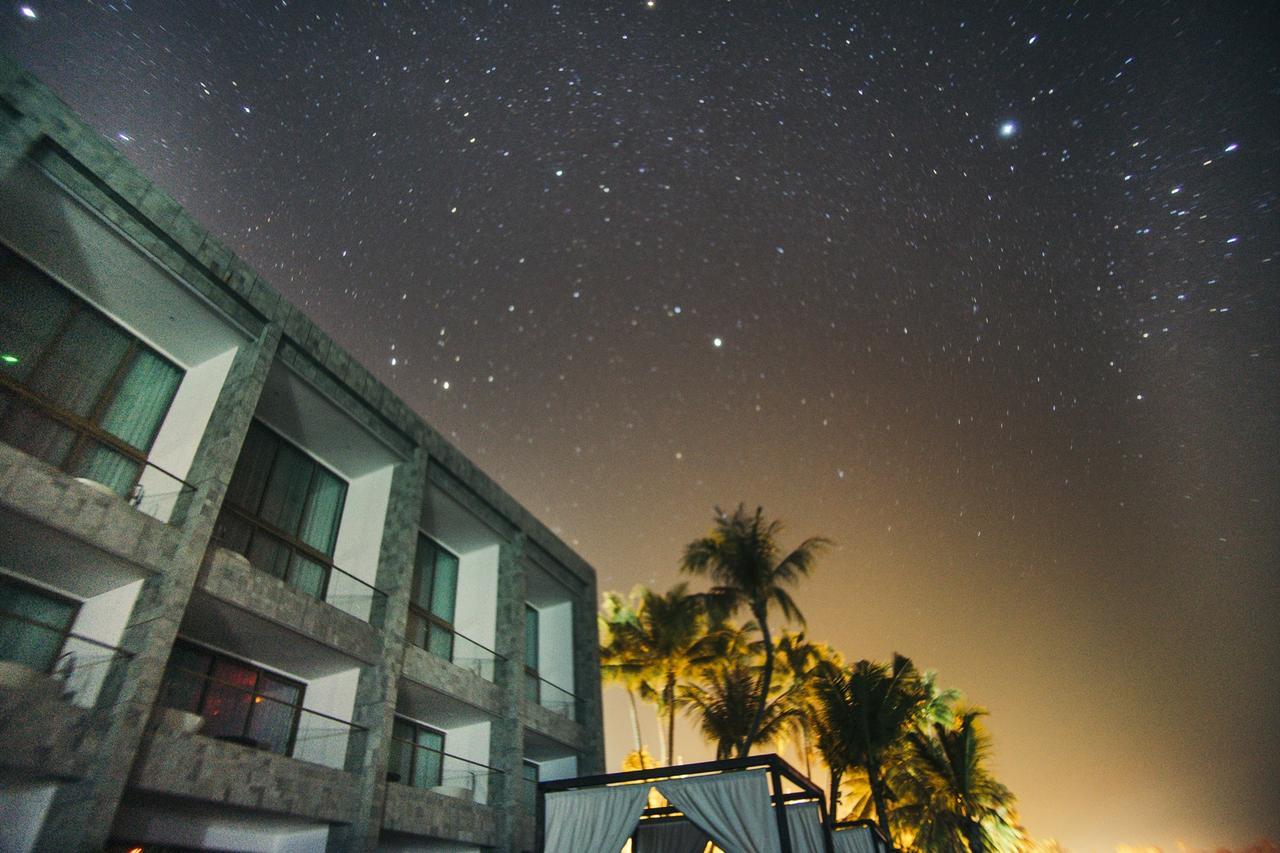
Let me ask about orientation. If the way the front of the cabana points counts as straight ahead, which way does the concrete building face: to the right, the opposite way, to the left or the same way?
to the left

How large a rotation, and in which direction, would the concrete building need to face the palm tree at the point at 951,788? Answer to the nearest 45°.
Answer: approximately 45° to its left

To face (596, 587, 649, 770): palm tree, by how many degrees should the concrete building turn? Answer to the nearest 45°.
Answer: approximately 90° to its left

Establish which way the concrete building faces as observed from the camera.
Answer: facing the viewer and to the right of the viewer

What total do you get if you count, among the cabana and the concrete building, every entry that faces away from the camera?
0

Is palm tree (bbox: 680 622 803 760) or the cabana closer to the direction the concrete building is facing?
the cabana

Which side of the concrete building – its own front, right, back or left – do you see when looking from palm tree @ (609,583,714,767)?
left

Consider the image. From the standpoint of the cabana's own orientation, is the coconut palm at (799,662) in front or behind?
behind

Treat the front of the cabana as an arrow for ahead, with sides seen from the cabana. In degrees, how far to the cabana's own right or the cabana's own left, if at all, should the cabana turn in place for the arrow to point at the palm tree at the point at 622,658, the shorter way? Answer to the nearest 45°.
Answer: approximately 180°

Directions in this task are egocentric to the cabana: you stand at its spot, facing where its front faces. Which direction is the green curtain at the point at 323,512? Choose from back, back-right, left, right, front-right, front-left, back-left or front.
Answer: right

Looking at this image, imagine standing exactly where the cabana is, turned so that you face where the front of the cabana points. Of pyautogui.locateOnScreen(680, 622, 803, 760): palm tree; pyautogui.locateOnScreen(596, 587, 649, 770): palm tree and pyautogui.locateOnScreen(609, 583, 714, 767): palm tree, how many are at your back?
3

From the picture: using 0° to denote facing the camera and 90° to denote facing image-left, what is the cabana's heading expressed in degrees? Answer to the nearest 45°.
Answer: approximately 0°

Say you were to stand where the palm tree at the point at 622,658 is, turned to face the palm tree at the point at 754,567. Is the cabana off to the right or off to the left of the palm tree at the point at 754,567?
right
